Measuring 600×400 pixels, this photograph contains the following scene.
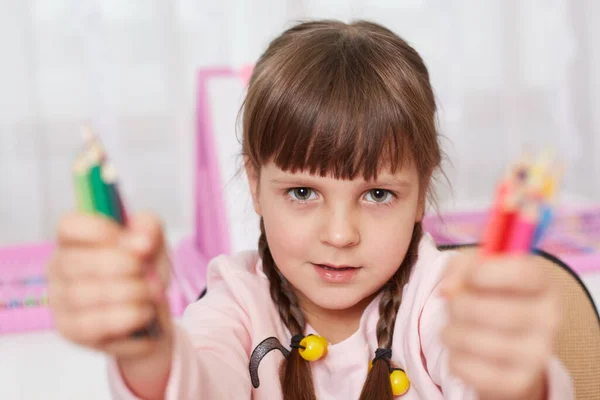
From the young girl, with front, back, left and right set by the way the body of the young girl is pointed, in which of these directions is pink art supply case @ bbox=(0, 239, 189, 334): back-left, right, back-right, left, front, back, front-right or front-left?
back-right

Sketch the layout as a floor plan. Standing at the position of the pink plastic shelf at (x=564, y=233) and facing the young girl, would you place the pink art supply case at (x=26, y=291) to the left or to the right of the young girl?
right

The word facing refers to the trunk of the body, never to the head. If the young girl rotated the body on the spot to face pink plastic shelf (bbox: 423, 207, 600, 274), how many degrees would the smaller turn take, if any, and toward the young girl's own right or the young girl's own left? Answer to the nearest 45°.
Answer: approximately 135° to the young girl's own left

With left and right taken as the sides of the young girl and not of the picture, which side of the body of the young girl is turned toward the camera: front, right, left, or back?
front
